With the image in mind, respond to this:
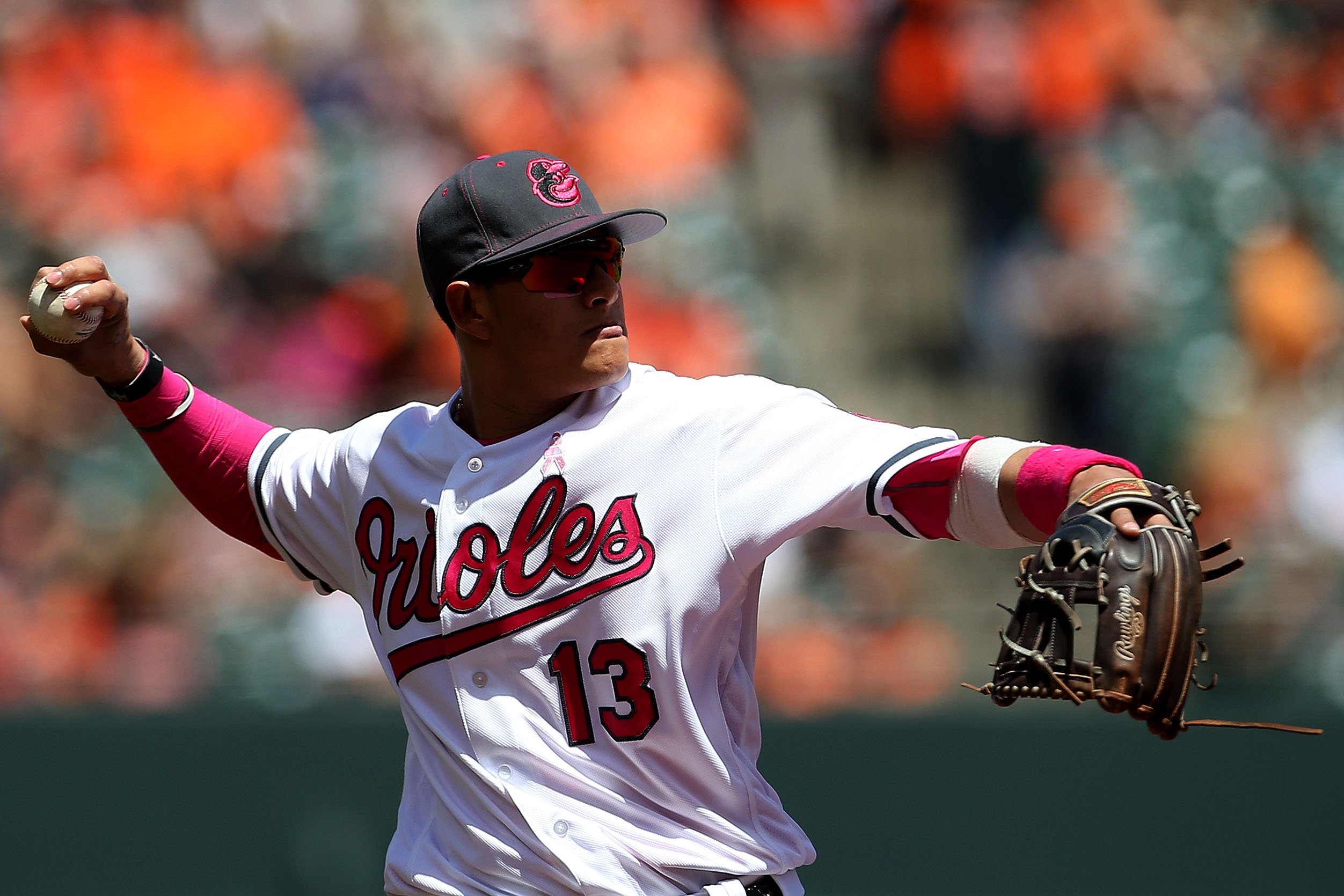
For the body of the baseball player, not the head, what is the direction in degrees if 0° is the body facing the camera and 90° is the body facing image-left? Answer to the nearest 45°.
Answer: approximately 0°
